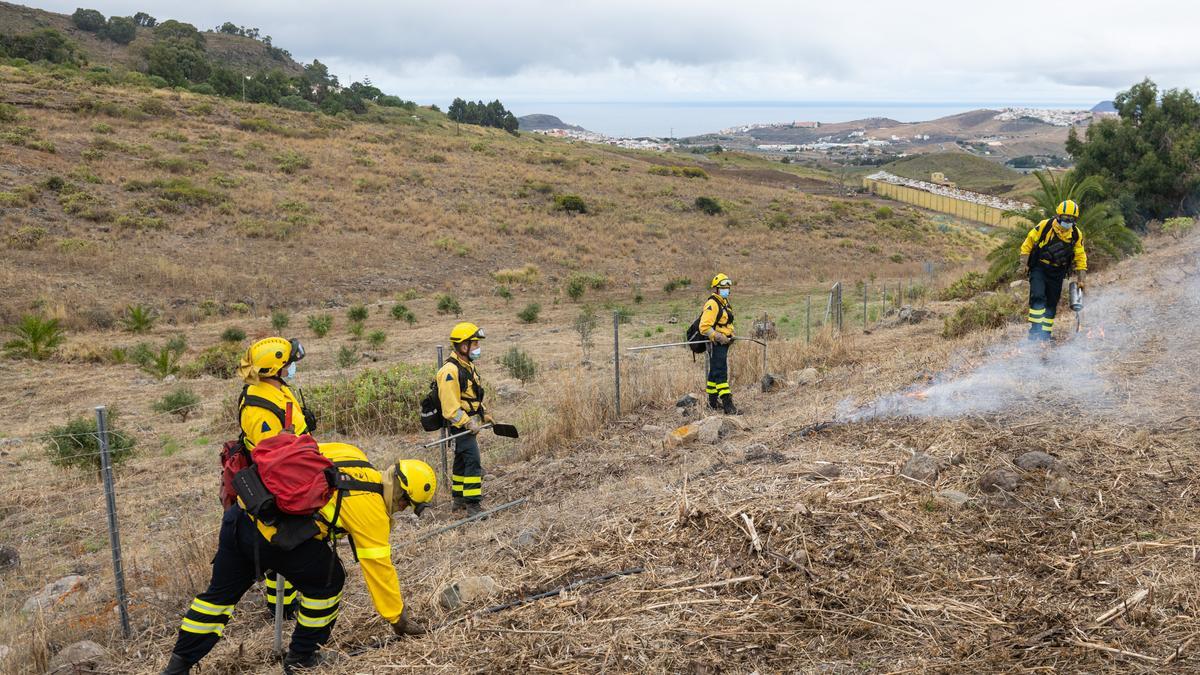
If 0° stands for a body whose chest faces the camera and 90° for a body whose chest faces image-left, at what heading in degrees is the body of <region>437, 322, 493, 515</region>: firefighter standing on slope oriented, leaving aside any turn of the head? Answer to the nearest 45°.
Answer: approximately 270°

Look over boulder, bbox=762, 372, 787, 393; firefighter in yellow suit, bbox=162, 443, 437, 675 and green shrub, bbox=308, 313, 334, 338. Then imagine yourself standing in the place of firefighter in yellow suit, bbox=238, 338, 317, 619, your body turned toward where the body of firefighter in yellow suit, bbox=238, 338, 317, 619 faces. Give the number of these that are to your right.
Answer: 1

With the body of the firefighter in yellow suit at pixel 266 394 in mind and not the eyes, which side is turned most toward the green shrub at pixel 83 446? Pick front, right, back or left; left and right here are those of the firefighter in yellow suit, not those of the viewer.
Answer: left

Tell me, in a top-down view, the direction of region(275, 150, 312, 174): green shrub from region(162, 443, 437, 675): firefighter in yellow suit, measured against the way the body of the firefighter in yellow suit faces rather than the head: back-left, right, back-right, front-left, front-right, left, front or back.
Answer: left

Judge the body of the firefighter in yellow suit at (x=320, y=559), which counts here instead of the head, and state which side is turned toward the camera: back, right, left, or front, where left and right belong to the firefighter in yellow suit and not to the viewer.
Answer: right

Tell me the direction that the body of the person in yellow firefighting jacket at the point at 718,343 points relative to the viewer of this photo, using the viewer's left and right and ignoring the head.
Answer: facing the viewer and to the right of the viewer

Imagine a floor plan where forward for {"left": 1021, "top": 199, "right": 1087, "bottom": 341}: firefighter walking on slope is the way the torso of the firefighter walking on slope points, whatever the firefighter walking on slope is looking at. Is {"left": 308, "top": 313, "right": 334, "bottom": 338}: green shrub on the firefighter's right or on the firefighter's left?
on the firefighter's right

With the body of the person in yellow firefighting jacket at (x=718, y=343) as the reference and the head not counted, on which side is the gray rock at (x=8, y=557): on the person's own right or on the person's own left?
on the person's own right

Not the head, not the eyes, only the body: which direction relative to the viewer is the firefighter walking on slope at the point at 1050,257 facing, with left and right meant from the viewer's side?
facing the viewer

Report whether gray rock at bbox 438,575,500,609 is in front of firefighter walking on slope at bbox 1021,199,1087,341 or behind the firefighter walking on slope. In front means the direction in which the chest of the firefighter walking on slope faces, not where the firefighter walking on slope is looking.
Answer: in front
